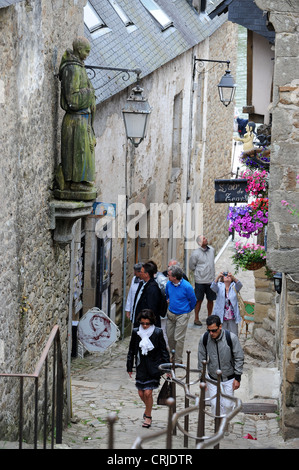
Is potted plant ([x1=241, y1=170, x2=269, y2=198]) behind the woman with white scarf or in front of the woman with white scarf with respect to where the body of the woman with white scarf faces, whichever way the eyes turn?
behind

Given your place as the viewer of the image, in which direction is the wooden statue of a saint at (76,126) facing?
facing to the right of the viewer

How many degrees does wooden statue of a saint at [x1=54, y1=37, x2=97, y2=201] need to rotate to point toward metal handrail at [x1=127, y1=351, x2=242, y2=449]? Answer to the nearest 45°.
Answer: approximately 90° to its right

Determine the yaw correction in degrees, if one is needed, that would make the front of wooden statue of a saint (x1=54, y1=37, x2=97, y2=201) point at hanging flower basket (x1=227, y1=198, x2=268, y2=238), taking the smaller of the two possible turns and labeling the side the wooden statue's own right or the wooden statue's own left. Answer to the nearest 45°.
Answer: approximately 45° to the wooden statue's own left

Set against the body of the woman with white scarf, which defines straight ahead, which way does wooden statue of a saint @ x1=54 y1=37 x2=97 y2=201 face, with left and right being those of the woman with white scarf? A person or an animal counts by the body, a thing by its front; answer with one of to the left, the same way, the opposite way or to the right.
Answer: to the left

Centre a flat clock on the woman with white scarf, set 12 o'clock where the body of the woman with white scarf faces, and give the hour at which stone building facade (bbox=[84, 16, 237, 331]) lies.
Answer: The stone building facade is roughly at 6 o'clock from the woman with white scarf.

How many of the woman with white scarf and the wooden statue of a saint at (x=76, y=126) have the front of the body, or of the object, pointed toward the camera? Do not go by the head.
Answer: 1
